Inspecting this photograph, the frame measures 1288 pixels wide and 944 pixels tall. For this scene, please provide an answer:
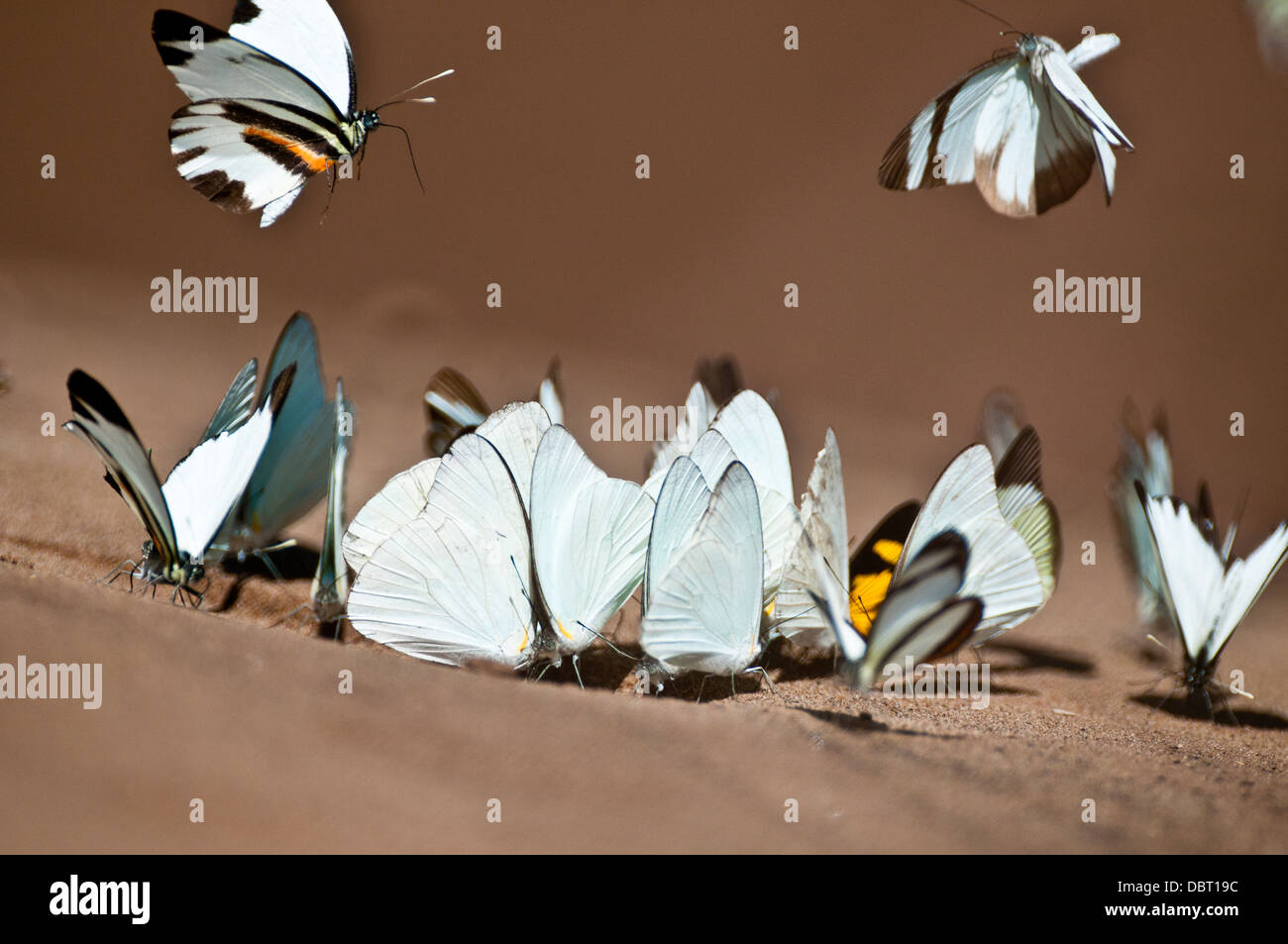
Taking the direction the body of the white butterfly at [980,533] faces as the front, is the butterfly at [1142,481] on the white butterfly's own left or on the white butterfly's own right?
on the white butterfly's own right

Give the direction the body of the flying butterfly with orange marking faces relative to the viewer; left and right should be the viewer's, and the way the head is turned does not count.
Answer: facing to the right of the viewer

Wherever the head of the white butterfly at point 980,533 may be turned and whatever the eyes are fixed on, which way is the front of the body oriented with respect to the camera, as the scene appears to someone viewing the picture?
to the viewer's left

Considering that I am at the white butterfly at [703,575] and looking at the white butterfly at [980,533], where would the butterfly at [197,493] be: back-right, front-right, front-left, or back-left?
back-left

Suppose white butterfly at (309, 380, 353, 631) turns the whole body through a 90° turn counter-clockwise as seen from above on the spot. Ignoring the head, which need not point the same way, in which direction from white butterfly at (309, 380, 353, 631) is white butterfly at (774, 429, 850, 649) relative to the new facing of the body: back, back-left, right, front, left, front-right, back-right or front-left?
front-right

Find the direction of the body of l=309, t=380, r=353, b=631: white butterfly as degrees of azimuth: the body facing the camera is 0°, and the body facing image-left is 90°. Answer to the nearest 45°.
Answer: approximately 0°

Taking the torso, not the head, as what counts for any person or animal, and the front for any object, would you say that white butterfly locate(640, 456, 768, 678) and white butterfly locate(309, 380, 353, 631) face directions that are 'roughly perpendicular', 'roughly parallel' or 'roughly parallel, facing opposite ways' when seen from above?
roughly perpendicular

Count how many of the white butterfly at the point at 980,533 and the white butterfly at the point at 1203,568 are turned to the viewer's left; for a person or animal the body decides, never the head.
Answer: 1

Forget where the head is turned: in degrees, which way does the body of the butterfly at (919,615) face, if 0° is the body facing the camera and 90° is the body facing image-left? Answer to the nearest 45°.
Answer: approximately 45°

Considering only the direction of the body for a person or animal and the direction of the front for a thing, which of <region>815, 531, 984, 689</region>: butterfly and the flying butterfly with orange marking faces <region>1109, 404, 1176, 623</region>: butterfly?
the flying butterfly with orange marking
